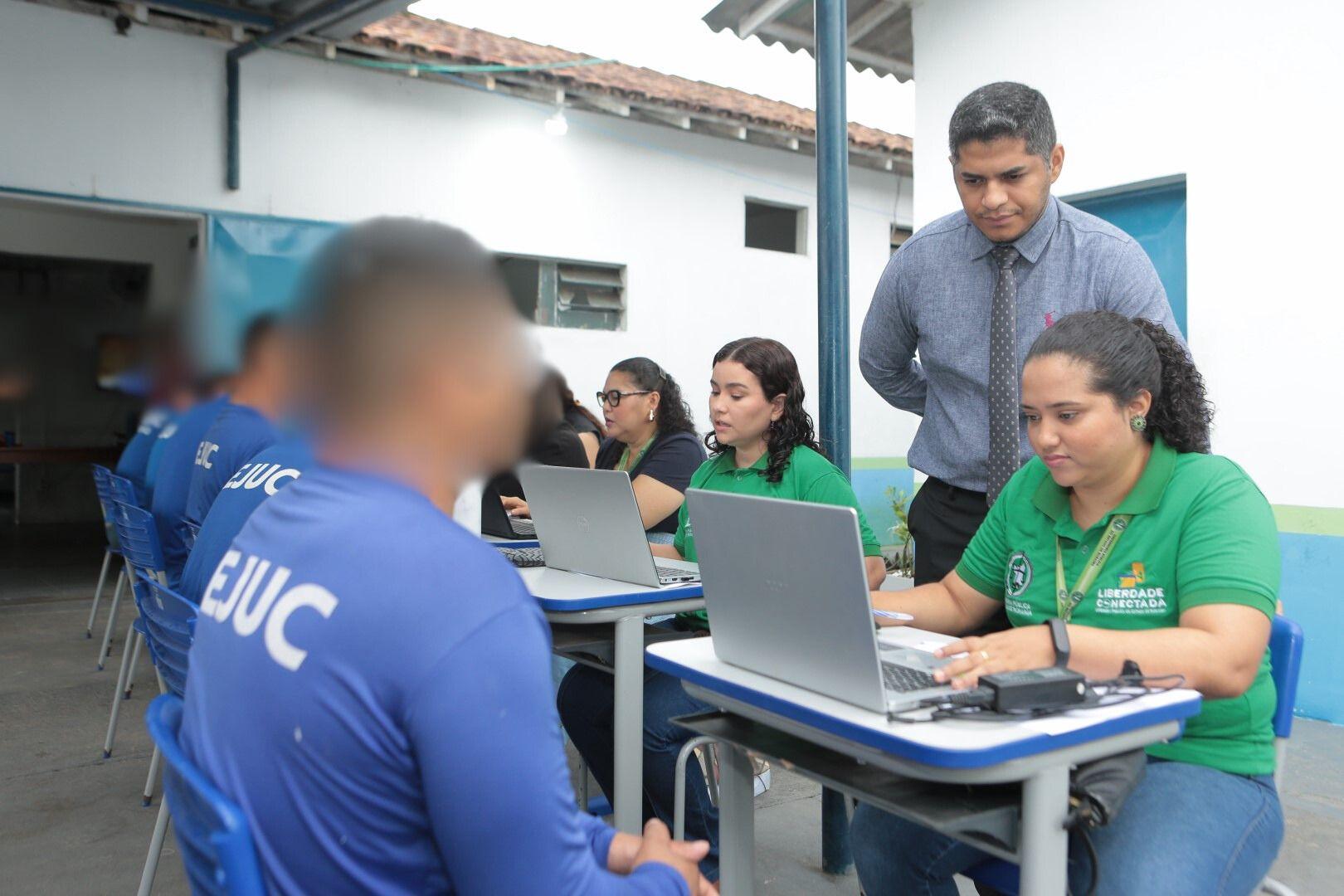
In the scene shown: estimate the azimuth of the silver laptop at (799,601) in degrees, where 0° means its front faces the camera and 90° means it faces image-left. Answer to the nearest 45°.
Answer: approximately 225°

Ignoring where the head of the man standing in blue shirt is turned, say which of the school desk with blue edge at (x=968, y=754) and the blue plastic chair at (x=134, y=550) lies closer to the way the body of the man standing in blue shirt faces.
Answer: the school desk with blue edge

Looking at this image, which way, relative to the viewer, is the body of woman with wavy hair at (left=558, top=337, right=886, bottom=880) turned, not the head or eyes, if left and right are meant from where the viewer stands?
facing the viewer and to the left of the viewer

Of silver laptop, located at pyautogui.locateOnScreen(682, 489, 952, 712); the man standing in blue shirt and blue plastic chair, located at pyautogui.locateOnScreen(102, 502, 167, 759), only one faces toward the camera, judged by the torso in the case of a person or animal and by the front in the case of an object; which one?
the man standing in blue shirt

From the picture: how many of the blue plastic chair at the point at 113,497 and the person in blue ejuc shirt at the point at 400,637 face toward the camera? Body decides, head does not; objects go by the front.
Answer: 0

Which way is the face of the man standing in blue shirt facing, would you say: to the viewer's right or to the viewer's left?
to the viewer's left

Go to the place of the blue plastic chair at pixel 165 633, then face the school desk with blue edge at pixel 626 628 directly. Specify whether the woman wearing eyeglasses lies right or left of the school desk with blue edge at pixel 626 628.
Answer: left

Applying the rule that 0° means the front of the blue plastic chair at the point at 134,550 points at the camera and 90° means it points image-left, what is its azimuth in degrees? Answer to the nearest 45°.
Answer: approximately 225°

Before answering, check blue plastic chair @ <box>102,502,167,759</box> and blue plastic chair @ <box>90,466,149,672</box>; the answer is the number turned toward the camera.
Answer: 0

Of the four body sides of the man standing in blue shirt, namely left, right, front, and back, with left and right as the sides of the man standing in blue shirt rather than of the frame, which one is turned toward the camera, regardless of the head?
front

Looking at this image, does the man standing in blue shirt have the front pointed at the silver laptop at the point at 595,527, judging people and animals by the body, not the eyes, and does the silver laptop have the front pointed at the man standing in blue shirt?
no

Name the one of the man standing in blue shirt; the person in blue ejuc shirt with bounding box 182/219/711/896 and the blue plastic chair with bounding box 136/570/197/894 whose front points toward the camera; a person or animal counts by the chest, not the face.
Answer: the man standing in blue shirt

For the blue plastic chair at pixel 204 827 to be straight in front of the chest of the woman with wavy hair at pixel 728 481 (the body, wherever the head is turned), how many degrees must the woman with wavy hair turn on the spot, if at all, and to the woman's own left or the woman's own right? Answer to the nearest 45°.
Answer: approximately 45° to the woman's own left

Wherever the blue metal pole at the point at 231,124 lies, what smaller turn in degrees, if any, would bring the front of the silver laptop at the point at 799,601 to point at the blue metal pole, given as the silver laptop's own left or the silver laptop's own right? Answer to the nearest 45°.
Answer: approximately 90° to the silver laptop's own left

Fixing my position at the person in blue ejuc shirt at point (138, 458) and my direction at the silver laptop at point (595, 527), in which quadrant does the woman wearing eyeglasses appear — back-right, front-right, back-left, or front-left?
front-left

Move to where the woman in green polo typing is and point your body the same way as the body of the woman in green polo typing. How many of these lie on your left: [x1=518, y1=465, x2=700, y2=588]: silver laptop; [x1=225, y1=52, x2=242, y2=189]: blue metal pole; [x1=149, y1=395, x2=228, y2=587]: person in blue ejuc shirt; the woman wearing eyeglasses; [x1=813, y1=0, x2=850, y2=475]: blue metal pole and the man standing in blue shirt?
0

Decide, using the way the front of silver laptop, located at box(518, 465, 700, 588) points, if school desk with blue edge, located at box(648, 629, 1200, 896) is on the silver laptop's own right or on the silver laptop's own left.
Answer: on the silver laptop's own right

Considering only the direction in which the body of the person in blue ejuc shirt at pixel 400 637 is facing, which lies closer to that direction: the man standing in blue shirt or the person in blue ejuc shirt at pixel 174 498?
the man standing in blue shirt

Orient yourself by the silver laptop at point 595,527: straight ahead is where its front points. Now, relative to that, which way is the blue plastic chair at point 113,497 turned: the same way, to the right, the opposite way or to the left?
the same way

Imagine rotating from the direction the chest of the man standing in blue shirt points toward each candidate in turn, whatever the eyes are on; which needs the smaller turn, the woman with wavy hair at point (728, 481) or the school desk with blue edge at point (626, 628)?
the school desk with blue edge

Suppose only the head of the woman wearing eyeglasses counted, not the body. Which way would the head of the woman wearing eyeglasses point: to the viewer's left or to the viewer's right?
to the viewer's left
